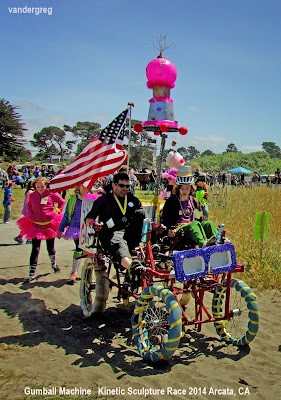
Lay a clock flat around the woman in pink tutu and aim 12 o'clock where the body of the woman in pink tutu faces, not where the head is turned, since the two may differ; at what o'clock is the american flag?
The american flag is roughly at 10 o'clock from the woman in pink tutu.

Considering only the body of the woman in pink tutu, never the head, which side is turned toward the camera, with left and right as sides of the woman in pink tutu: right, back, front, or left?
front

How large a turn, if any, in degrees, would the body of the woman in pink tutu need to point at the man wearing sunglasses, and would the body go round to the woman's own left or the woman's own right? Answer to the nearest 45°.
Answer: approximately 45° to the woman's own left

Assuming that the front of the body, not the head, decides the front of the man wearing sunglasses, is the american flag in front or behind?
behind

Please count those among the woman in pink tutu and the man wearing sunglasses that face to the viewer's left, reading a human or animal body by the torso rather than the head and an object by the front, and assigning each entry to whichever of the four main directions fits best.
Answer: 0
